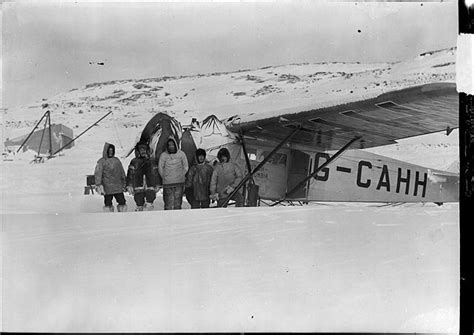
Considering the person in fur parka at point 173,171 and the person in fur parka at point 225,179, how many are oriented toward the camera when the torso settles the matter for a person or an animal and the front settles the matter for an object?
2

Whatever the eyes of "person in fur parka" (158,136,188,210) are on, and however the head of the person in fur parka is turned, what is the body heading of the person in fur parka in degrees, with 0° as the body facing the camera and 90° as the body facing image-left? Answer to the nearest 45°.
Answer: approximately 0°

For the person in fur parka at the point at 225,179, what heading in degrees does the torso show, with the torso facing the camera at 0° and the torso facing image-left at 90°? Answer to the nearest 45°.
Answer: approximately 0°

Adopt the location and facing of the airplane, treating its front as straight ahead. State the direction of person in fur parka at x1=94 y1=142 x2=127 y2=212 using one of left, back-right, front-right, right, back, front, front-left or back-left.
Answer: front-right
